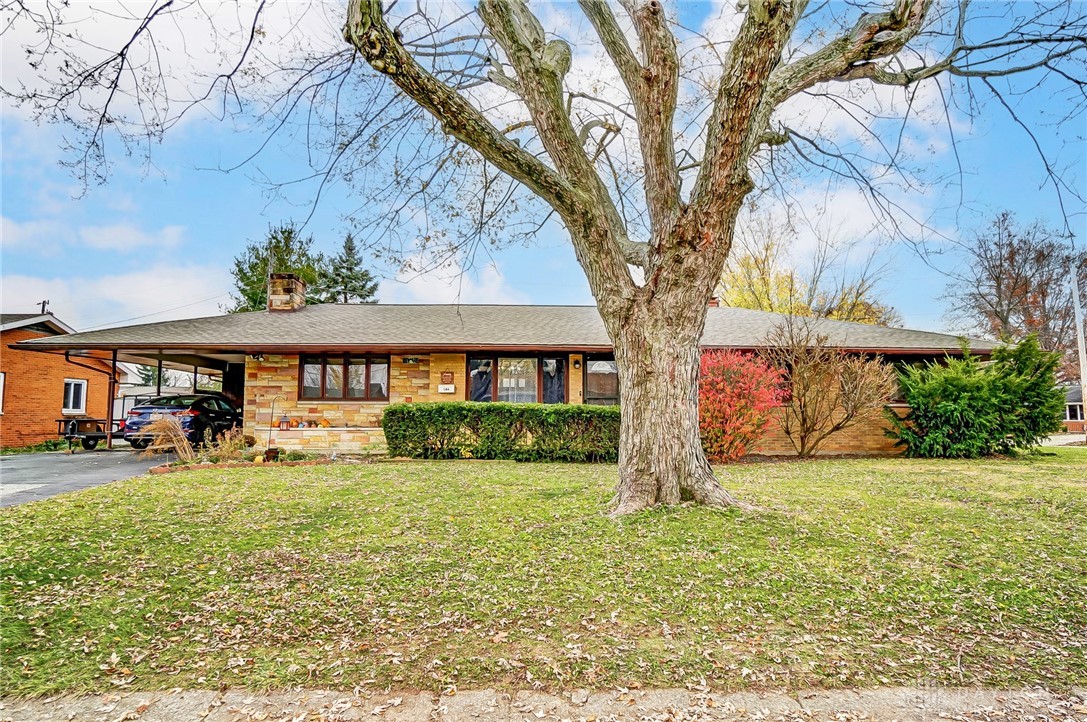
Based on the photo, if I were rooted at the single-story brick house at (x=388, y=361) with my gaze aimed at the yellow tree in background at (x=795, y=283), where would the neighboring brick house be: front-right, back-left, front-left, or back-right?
back-left

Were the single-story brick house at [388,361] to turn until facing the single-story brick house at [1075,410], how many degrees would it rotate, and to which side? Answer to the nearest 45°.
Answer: approximately 135° to its left

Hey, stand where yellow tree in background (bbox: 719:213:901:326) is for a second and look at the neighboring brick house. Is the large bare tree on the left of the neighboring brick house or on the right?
left

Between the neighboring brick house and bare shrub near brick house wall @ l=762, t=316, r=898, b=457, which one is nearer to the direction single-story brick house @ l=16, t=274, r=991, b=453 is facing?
the bare shrub near brick house wall

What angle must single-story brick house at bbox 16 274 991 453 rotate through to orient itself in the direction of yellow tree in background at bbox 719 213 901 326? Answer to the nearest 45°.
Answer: approximately 135° to its left

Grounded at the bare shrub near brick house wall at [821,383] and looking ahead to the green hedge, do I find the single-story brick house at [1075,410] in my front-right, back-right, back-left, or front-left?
back-right

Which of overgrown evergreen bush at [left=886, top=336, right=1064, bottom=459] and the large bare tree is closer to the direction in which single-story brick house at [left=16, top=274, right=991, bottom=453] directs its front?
the large bare tree

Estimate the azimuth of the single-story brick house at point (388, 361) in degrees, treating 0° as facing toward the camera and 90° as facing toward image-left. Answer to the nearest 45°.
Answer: approximately 0°

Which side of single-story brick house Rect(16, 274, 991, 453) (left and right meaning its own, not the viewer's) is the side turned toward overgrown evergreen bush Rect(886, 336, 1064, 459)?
left
